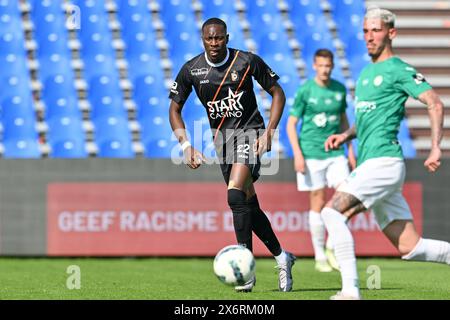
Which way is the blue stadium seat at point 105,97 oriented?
toward the camera

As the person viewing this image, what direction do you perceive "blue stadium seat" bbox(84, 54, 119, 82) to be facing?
facing the viewer

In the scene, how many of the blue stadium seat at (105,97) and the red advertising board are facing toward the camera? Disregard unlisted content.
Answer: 2

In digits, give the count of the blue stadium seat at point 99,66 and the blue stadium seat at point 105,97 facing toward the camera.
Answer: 2

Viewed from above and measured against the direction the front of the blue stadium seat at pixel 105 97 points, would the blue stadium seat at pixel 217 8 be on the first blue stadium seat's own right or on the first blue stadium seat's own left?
on the first blue stadium seat's own left

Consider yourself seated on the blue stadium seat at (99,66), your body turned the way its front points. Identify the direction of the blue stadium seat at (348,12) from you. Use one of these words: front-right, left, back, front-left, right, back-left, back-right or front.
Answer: left

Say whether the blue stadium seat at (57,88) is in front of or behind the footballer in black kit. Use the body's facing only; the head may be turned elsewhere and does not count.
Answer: behind

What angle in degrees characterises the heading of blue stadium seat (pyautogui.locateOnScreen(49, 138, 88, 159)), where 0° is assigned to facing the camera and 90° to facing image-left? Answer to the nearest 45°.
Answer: approximately 0°

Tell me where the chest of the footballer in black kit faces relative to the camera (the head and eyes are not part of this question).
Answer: toward the camera

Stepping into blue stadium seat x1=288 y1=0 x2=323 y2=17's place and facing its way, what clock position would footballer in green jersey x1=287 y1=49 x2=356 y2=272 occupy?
The footballer in green jersey is roughly at 12 o'clock from the blue stadium seat.

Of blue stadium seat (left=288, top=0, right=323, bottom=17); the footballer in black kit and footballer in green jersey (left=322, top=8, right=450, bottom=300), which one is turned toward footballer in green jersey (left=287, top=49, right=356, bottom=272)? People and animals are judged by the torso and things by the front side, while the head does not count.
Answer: the blue stadium seat

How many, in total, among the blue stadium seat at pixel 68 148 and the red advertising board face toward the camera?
2

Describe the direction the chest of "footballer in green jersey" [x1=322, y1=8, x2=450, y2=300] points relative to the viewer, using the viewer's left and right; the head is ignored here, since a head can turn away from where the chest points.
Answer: facing the viewer and to the left of the viewer

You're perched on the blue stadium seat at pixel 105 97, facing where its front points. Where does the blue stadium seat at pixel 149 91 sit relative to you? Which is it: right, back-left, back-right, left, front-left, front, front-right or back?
left

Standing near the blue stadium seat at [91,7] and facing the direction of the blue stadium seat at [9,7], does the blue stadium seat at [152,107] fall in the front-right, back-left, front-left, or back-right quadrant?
back-left

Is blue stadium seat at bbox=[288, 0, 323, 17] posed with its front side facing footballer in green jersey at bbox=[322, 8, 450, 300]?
yes
